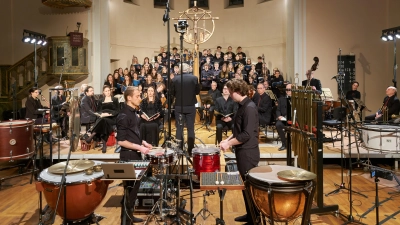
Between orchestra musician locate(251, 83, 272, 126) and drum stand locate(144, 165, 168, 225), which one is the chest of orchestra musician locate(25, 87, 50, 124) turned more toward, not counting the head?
the orchestra musician

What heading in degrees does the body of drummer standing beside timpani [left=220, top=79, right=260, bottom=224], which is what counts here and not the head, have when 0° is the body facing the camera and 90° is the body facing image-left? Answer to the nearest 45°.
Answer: approximately 90°

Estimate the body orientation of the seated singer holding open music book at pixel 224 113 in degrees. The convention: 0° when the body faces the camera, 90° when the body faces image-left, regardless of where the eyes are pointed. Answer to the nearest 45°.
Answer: approximately 0°

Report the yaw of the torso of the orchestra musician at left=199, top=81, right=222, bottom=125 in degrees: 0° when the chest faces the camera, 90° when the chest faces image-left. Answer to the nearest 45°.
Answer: approximately 45°

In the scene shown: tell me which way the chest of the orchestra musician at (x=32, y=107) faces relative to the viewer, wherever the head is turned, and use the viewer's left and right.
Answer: facing to the right of the viewer

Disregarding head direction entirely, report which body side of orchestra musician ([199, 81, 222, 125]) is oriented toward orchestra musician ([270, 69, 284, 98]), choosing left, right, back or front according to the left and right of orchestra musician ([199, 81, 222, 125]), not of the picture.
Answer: back

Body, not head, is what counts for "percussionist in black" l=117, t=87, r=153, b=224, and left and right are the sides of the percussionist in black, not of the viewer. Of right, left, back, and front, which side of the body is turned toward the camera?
right

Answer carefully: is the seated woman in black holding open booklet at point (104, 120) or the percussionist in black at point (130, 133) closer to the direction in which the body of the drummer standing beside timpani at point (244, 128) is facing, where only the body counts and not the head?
the percussionist in black

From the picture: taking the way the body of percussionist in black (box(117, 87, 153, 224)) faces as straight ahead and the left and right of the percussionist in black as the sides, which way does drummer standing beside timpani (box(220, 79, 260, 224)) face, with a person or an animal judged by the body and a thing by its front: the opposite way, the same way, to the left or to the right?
the opposite way
